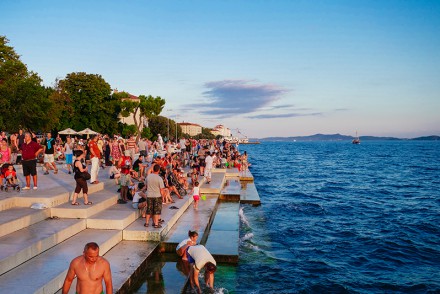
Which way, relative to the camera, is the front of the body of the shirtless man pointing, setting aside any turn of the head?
toward the camera

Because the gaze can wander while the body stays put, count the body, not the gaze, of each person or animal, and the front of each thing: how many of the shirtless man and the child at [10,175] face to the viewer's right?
0

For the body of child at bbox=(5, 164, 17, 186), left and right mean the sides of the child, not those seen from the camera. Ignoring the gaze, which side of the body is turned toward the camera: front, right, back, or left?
front
